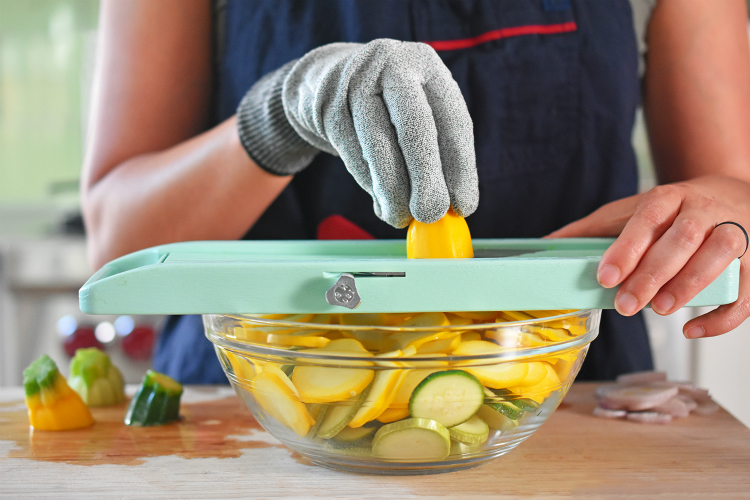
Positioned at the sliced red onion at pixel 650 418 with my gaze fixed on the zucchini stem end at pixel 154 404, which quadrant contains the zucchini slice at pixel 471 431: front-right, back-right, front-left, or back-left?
front-left

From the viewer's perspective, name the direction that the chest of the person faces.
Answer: toward the camera

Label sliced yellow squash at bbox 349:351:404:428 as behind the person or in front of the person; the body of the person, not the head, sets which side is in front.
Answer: in front

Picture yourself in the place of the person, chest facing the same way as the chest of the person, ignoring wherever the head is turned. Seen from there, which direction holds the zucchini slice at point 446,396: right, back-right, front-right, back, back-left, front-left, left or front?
front

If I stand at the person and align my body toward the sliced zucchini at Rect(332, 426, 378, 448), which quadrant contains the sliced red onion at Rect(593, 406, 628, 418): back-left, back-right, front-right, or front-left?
front-left

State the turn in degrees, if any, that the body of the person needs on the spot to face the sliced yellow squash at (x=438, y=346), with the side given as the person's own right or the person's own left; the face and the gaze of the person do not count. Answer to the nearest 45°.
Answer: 0° — they already face it
